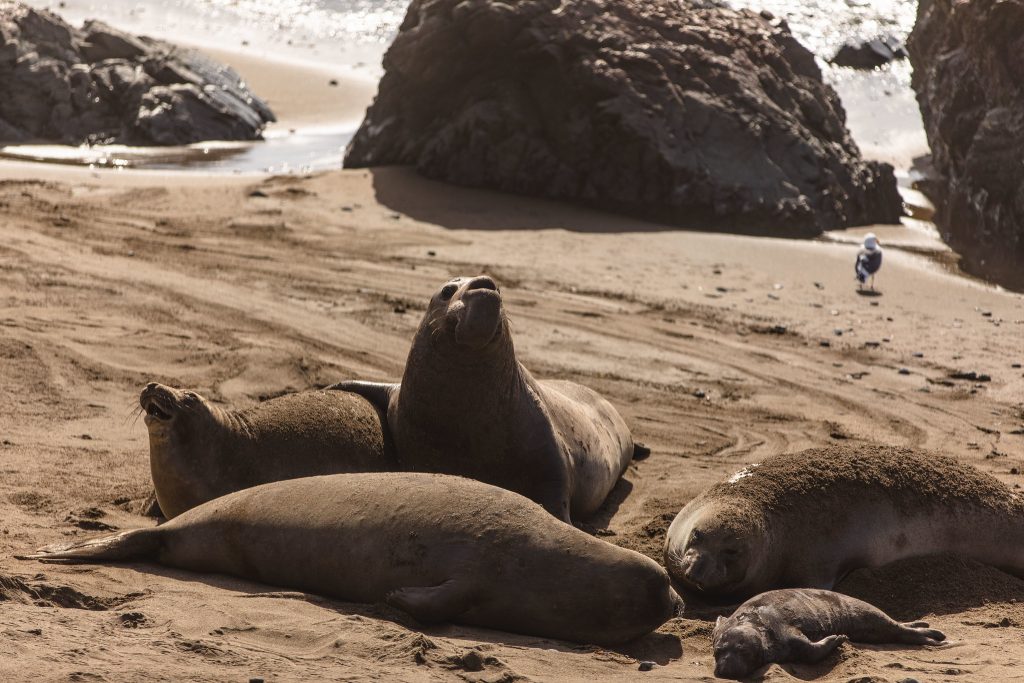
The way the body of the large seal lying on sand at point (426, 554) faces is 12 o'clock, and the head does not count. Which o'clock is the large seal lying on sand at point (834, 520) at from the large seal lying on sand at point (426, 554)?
the large seal lying on sand at point (834, 520) is roughly at 11 o'clock from the large seal lying on sand at point (426, 554).

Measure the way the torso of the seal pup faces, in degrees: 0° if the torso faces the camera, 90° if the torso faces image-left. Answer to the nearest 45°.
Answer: approximately 45°

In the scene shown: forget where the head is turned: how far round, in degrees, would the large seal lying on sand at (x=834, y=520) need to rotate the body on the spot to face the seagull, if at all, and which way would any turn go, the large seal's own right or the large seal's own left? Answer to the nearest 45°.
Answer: approximately 135° to the large seal's own right

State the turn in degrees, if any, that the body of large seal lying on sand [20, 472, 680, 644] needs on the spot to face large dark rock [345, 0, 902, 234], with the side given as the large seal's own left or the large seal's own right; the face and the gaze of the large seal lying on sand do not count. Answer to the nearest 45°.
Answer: approximately 90° to the large seal's own left

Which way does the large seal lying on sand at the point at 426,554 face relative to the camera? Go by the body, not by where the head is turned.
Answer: to the viewer's right

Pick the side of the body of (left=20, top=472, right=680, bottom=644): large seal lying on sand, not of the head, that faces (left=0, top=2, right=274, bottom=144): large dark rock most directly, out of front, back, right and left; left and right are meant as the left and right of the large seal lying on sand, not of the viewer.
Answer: left

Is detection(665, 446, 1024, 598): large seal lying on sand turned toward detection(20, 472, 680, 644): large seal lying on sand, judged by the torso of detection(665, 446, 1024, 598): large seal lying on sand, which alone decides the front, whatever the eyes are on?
yes

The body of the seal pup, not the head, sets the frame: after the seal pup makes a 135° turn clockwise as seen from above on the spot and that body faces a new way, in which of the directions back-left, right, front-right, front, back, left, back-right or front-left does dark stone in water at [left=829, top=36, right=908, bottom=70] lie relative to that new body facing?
front

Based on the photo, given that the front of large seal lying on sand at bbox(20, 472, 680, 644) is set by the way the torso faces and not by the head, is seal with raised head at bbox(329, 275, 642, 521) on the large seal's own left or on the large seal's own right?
on the large seal's own left

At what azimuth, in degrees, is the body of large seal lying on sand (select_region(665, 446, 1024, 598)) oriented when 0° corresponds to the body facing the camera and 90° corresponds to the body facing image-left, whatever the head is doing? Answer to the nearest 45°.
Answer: approximately 45°

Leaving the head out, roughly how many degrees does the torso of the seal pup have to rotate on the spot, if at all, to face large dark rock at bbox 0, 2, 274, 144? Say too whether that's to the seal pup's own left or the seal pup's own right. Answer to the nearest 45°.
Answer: approximately 90° to the seal pup's own right
